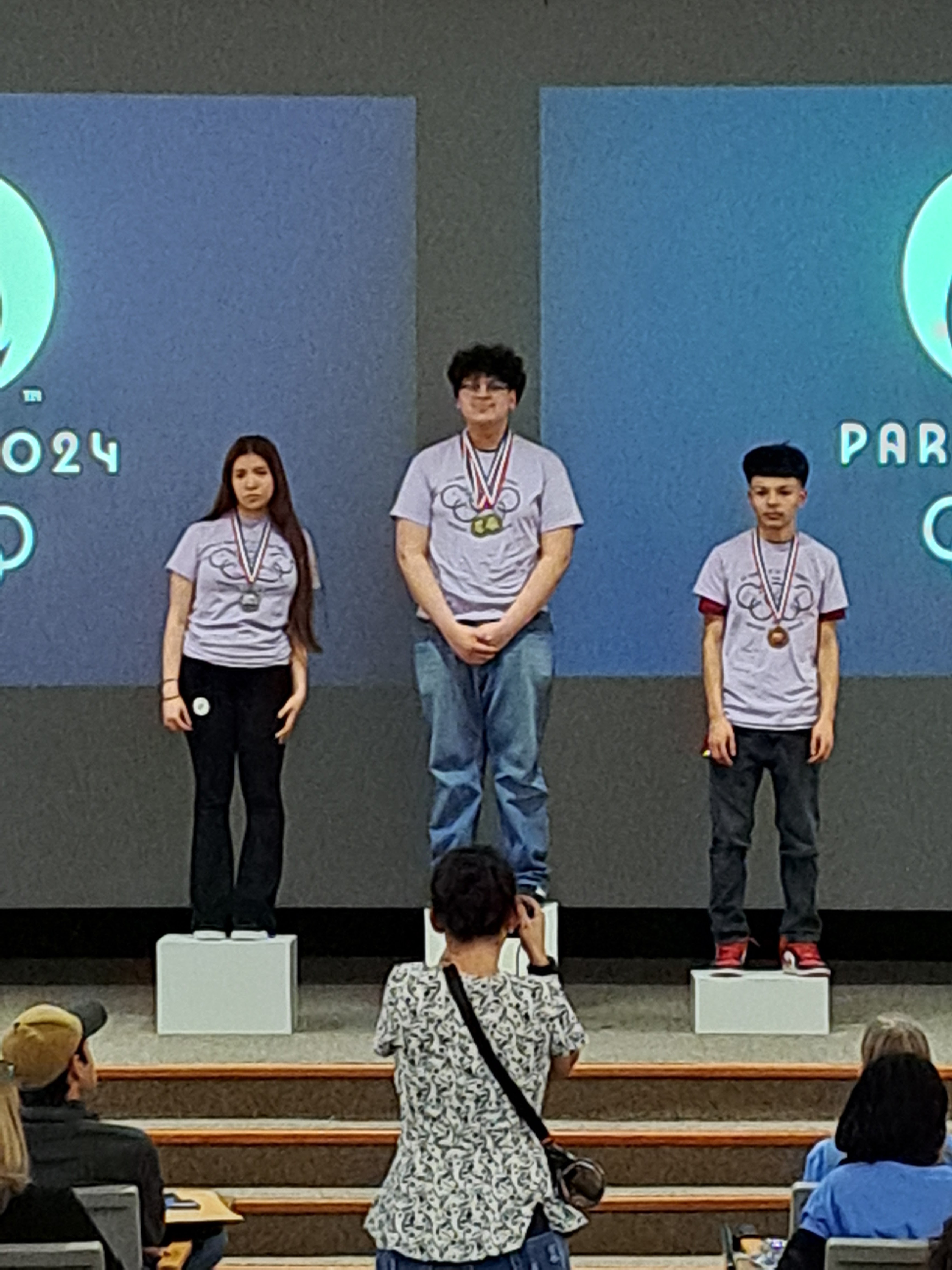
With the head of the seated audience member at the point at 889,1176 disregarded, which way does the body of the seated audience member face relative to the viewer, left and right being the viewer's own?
facing away from the viewer

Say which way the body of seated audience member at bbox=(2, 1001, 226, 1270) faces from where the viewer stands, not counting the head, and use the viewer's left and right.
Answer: facing away from the viewer and to the right of the viewer

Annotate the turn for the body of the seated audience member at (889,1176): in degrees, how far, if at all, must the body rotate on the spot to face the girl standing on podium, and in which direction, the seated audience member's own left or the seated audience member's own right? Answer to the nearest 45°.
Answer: approximately 45° to the seated audience member's own left

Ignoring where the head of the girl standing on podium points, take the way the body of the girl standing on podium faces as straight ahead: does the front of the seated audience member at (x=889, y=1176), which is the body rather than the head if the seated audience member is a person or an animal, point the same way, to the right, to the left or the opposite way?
the opposite way

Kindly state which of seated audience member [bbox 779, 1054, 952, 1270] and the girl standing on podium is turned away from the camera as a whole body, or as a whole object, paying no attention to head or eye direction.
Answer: the seated audience member

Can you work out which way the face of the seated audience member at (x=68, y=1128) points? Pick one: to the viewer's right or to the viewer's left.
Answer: to the viewer's right

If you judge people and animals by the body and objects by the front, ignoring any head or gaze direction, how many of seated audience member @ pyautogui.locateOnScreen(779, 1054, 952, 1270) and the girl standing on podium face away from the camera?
1
